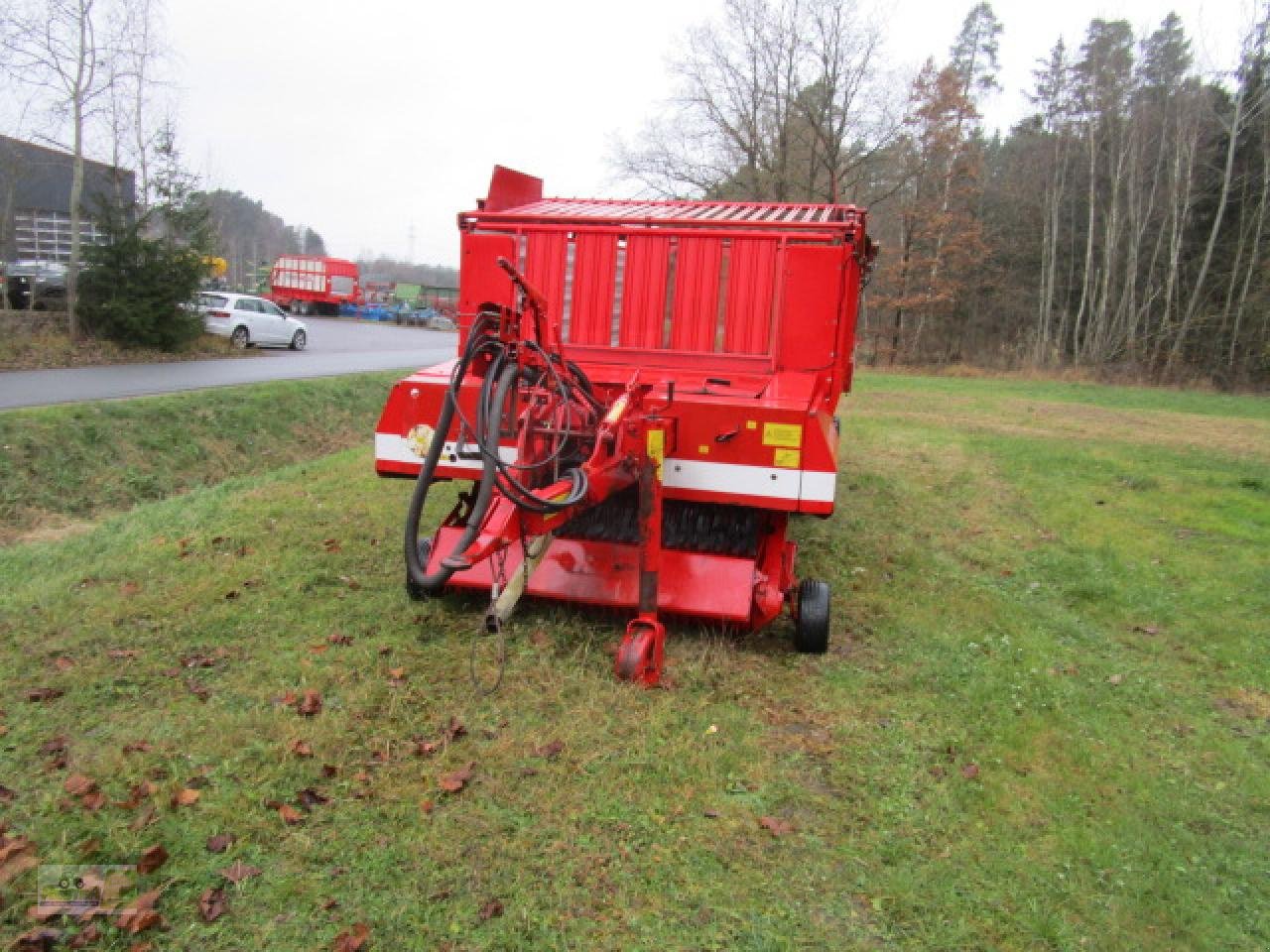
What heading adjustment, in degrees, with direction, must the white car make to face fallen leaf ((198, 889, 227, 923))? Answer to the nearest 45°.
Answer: approximately 135° to its right

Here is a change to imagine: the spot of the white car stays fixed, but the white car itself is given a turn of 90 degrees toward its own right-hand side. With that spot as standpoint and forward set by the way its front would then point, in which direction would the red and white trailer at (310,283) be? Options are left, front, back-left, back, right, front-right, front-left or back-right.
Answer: back-left

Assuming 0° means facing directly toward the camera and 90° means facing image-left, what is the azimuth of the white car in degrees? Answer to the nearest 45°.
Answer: approximately 225°

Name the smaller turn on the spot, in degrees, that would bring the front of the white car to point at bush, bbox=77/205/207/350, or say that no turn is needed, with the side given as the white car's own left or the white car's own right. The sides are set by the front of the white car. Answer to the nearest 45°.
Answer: approximately 180°

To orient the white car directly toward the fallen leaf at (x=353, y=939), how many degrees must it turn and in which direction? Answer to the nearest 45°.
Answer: approximately 135° to its right

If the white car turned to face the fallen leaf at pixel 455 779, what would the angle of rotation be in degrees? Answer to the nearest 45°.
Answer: approximately 135° to its right

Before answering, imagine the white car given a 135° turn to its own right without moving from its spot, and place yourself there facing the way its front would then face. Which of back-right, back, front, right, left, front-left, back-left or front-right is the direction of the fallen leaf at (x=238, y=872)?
front
